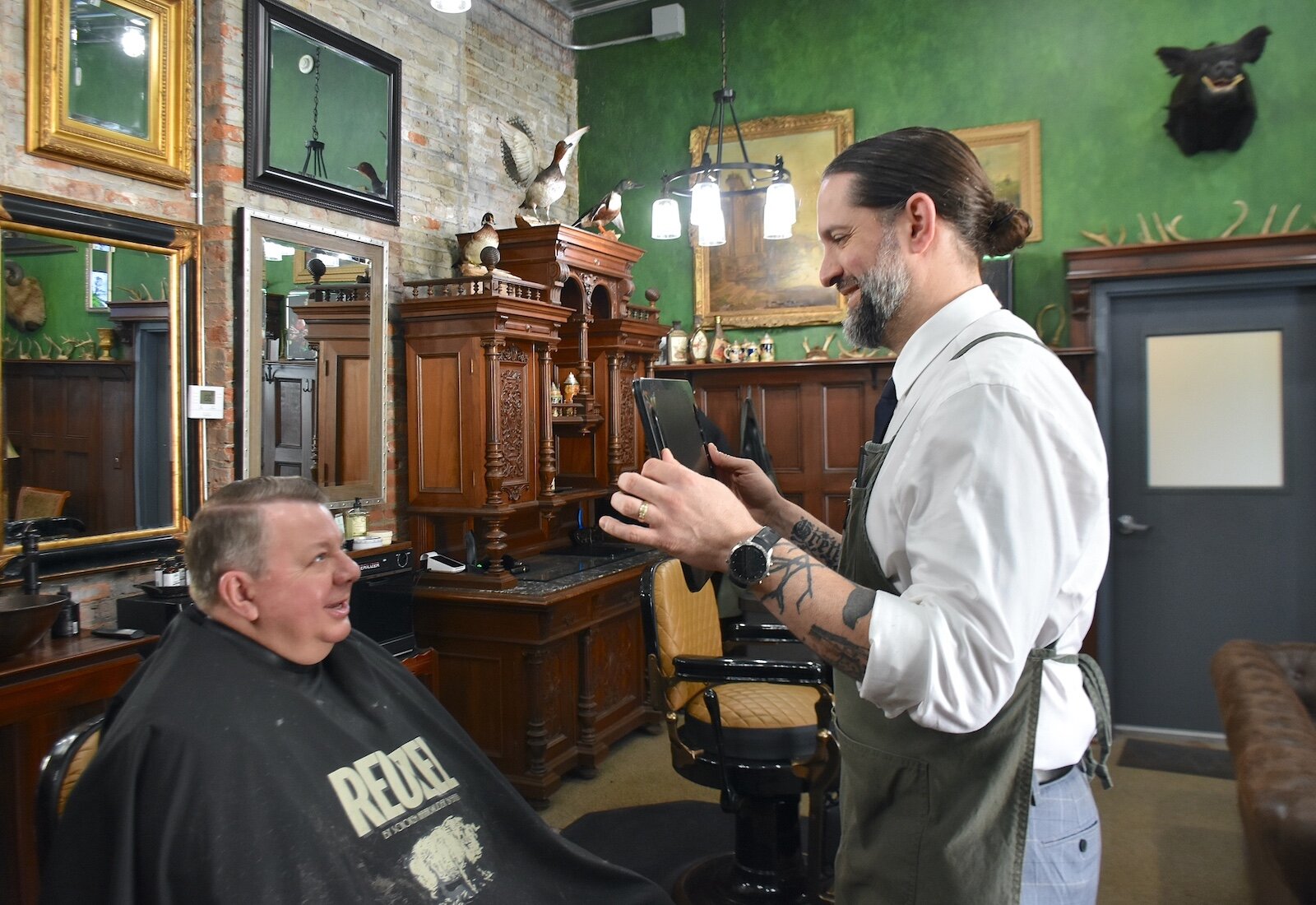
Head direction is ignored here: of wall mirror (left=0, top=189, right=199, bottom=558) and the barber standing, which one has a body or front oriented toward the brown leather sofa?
the wall mirror

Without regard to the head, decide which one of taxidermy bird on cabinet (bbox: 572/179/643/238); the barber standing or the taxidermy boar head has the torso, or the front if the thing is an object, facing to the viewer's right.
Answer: the taxidermy bird on cabinet

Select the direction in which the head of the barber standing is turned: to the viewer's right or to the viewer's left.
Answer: to the viewer's left

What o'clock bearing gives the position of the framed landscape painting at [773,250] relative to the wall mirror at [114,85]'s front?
The framed landscape painting is roughly at 10 o'clock from the wall mirror.

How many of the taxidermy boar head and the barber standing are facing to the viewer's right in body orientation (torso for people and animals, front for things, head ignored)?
0

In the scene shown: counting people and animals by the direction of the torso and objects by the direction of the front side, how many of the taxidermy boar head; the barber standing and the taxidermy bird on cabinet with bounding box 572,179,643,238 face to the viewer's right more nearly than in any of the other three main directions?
1

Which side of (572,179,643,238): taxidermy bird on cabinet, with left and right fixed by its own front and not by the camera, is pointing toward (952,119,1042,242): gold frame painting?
front

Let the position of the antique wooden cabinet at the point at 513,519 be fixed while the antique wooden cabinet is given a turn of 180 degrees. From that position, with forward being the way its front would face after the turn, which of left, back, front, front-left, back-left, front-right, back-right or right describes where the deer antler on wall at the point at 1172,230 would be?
back-right

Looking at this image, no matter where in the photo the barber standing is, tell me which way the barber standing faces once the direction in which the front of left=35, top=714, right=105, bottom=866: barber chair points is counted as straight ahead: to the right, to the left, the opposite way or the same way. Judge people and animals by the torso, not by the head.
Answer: the opposite way

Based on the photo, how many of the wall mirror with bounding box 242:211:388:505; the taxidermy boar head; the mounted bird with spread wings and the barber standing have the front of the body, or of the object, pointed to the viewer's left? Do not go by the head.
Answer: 1

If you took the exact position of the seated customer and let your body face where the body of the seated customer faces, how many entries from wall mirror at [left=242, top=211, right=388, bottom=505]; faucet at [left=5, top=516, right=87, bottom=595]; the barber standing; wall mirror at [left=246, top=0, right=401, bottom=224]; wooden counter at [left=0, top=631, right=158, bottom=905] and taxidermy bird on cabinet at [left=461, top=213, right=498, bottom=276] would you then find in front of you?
1

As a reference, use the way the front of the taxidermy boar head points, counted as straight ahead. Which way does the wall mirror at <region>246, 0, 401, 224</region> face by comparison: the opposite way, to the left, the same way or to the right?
to the left

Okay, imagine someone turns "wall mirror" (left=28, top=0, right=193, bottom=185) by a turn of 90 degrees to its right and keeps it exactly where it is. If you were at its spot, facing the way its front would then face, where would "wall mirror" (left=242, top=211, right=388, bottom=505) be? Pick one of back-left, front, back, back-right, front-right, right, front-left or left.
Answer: back

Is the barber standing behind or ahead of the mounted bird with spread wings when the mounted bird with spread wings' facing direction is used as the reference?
ahead

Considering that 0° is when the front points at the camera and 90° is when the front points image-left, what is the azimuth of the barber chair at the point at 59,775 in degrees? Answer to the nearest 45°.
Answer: approximately 315°

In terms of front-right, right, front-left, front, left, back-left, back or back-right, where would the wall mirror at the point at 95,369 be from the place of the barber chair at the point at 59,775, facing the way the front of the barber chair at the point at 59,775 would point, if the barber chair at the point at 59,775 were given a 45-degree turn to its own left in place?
left

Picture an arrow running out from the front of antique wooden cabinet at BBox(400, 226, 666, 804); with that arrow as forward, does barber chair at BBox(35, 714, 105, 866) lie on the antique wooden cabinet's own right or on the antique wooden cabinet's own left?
on the antique wooden cabinet's own right

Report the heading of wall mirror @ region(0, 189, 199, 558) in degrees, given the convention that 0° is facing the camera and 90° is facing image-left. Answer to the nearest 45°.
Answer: approximately 315°
